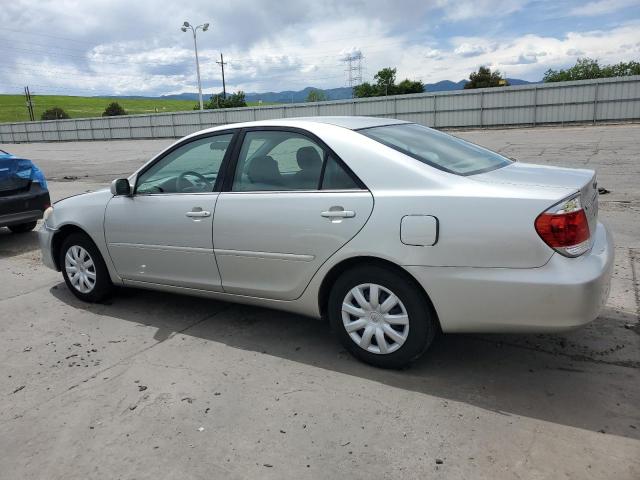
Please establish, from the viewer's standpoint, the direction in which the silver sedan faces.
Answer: facing away from the viewer and to the left of the viewer

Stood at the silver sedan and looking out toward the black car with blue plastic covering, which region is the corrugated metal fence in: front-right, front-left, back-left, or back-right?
front-right

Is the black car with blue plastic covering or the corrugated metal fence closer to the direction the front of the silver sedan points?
the black car with blue plastic covering

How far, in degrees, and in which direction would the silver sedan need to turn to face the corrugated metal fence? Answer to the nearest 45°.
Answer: approximately 45° to its right

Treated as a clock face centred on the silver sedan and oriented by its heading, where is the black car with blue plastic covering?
The black car with blue plastic covering is roughly at 12 o'clock from the silver sedan.
